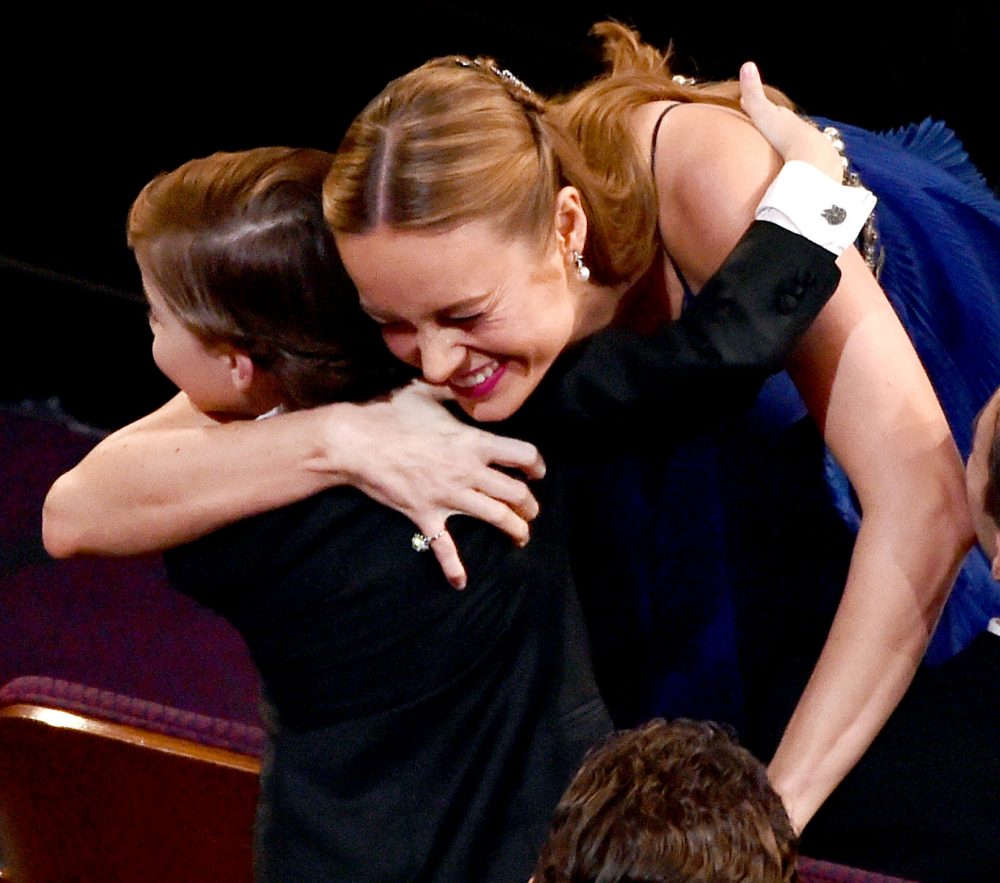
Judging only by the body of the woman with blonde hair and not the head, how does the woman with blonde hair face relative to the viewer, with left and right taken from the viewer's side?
facing the viewer and to the left of the viewer

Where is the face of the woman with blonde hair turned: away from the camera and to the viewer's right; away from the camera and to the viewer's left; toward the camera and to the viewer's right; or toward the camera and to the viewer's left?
toward the camera and to the viewer's left

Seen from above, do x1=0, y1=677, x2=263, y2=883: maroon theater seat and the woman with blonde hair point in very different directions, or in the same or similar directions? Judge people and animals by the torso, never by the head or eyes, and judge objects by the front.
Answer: very different directions

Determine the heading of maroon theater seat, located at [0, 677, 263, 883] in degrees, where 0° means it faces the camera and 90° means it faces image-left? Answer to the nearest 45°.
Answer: approximately 225°
